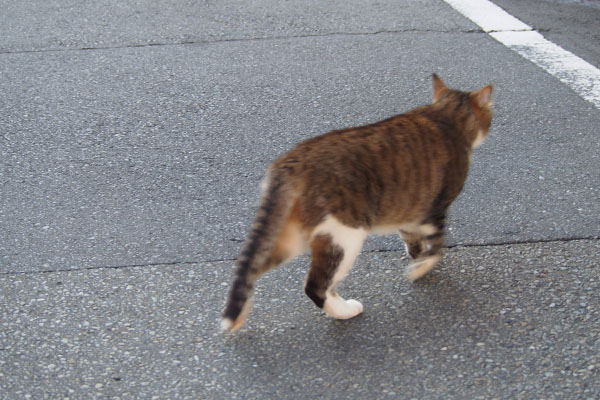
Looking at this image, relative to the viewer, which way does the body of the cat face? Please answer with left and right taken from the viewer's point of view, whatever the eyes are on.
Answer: facing away from the viewer and to the right of the viewer
